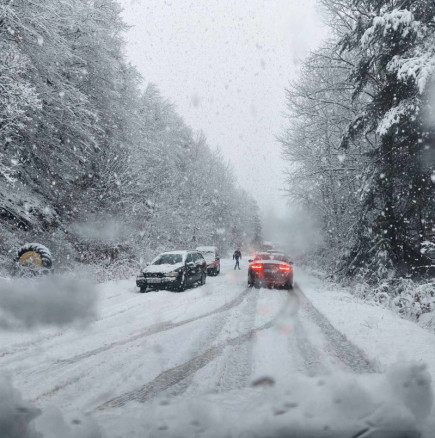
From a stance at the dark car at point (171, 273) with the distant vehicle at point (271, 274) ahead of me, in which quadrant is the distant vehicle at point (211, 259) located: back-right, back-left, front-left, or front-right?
front-left

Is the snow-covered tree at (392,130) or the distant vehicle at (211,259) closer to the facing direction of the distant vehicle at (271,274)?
the distant vehicle

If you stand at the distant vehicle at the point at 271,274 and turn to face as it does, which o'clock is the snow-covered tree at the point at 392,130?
The snow-covered tree is roughly at 3 o'clock from the distant vehicle.

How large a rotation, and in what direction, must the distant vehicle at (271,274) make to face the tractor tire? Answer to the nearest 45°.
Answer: approximately 135° to its left

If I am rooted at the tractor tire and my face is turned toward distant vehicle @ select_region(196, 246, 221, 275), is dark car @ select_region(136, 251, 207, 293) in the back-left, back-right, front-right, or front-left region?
front-right

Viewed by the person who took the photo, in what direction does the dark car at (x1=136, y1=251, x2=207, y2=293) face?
facing the viewer and to the left of the viewer

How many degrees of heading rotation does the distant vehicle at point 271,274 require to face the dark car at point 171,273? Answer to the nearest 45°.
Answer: approximately 135° to its left

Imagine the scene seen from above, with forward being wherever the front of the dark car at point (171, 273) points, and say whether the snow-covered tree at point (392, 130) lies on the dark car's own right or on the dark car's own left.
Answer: on the dark car's own left

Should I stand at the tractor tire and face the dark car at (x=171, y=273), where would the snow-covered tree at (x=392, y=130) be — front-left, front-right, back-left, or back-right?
front-left

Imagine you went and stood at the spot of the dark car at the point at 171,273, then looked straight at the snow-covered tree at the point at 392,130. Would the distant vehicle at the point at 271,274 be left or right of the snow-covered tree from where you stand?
left

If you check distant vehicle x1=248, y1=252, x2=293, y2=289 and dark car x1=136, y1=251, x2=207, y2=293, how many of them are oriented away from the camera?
1

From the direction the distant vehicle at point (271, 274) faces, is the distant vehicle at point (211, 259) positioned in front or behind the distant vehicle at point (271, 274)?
in front

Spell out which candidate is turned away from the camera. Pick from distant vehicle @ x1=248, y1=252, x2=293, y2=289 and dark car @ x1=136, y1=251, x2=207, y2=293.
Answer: the distant vehicle

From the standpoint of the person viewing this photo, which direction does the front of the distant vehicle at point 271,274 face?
facing away from the viewer
